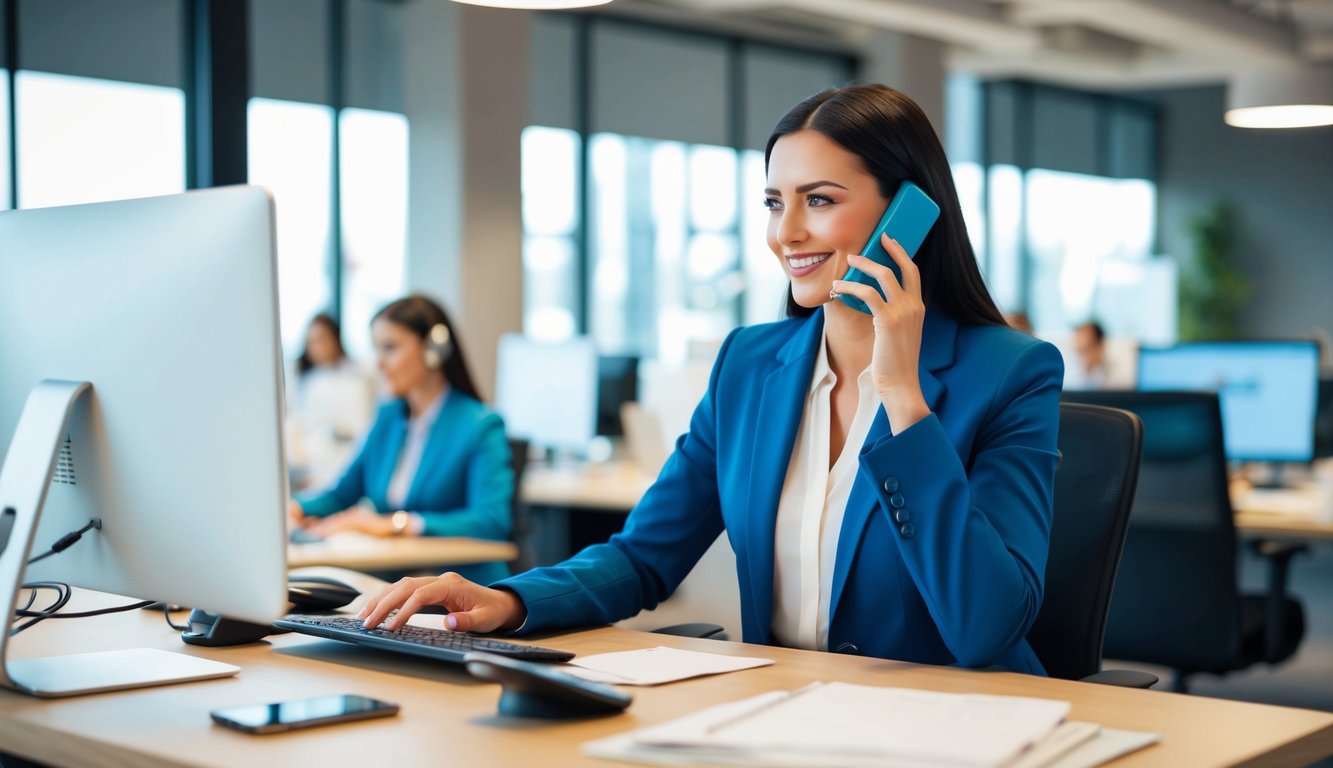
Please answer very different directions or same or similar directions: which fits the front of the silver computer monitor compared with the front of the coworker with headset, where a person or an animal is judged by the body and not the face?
very different directions

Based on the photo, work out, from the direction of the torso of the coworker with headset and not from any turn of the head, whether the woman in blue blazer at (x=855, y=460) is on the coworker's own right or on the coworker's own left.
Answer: on the coworker's own left

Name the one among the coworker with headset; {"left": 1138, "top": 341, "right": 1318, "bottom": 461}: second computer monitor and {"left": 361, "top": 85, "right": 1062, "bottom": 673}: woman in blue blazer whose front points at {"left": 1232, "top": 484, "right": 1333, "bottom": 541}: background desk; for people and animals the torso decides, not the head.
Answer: the second computer monitor

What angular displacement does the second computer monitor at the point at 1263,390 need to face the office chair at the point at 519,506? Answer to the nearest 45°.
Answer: approximately 45° to its right

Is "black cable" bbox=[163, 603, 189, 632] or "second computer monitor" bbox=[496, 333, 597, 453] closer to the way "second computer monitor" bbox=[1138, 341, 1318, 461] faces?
the black cable

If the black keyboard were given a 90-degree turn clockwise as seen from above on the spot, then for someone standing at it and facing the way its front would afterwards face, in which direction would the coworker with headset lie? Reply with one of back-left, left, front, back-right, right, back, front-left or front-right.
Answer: back-left

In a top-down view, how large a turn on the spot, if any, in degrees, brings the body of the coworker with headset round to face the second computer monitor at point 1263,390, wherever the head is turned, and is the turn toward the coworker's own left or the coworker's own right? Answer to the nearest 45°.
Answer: approximately 135° to the coworker's own left

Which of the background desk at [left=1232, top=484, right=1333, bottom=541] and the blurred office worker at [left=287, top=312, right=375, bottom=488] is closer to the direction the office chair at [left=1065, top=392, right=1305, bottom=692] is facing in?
the background desk

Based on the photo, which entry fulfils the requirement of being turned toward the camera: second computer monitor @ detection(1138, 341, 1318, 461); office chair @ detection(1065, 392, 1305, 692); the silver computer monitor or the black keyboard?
the second computer monitor

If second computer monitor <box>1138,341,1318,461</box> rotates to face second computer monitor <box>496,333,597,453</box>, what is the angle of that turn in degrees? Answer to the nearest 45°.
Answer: approximately 90° to its right

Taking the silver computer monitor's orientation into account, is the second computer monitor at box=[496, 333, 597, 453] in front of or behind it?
in front
